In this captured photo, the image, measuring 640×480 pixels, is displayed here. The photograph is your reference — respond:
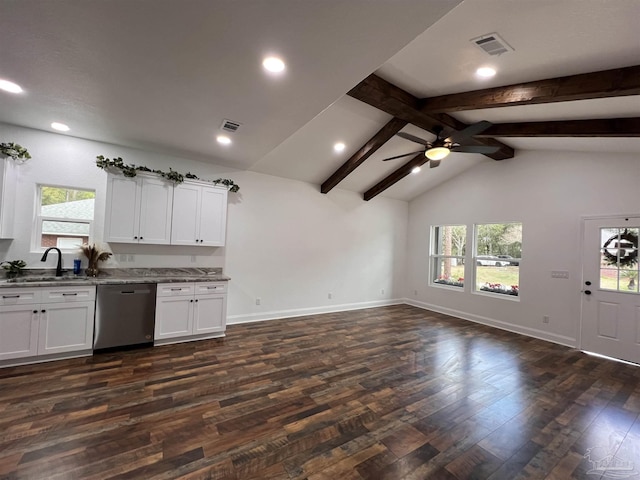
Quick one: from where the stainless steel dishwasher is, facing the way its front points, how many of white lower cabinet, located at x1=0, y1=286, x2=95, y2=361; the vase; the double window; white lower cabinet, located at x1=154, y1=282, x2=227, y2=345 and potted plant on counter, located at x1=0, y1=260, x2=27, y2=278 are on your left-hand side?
2

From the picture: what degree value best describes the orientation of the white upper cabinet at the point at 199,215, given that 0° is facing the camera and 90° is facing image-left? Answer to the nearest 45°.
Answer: approximately 0°

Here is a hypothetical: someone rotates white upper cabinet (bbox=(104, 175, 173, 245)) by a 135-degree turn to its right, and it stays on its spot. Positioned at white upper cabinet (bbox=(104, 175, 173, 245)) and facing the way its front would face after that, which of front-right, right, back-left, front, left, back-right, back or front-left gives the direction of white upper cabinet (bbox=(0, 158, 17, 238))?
front-left

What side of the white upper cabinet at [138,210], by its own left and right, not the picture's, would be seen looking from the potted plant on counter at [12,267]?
right

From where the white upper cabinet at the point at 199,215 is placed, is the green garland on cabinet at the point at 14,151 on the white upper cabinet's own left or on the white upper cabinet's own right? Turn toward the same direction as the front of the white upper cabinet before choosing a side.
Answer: on the white upper cabinet's own right

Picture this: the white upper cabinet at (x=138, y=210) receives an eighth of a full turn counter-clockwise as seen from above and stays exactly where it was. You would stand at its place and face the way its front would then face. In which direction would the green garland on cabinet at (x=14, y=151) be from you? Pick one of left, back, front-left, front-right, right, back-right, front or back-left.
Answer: back-right

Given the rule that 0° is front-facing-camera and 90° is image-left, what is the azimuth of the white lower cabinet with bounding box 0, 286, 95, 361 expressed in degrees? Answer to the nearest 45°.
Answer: approximately 0°
